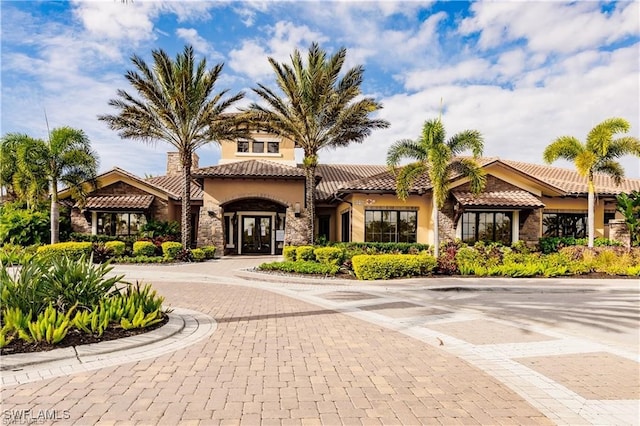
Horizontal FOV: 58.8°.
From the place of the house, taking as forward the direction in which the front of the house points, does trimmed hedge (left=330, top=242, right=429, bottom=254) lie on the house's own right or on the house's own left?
on the house's own left

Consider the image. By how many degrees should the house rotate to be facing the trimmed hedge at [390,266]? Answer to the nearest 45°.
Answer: approximately 45° to its left

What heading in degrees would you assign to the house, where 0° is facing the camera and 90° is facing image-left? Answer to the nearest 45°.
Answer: approximately 0°

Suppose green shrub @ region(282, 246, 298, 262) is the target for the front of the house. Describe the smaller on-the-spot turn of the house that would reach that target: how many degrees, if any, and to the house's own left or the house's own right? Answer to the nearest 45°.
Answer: approximately 45° to the house's own left

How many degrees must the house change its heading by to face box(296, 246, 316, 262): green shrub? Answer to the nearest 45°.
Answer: approximately 45° to its left

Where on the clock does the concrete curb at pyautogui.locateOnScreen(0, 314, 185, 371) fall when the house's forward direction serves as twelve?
The concrete curb is roughly at 12 o'clock from the house.

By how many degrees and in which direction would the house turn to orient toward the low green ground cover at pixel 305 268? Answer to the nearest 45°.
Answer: approximately 45° to its left

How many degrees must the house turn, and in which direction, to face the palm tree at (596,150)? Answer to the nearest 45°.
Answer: approximately 45° to its left

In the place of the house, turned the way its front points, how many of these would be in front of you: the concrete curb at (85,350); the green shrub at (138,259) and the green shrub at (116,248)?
3

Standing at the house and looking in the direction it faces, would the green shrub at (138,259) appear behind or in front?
in front

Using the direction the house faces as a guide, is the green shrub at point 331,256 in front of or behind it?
in front
